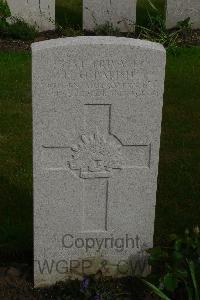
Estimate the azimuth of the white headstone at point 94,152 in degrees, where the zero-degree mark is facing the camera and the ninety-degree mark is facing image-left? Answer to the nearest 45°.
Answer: approximately 0°

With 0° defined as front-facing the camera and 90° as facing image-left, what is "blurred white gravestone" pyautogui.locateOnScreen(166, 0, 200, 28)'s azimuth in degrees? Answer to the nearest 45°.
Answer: approximately 0°

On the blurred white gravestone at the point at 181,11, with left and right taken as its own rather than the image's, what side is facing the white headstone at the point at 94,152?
front

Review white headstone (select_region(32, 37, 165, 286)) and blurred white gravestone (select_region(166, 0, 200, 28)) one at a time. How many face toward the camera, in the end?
2

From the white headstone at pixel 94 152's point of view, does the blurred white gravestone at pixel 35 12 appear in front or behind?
behind

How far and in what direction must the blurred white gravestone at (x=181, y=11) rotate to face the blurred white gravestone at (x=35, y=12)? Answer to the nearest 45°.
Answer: approximately 90° to its right

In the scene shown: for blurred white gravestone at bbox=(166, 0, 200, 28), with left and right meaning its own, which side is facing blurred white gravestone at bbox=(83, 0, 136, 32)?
right

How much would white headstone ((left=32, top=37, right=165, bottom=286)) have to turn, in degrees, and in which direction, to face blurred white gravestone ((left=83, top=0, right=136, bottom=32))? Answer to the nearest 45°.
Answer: approximately 180°
